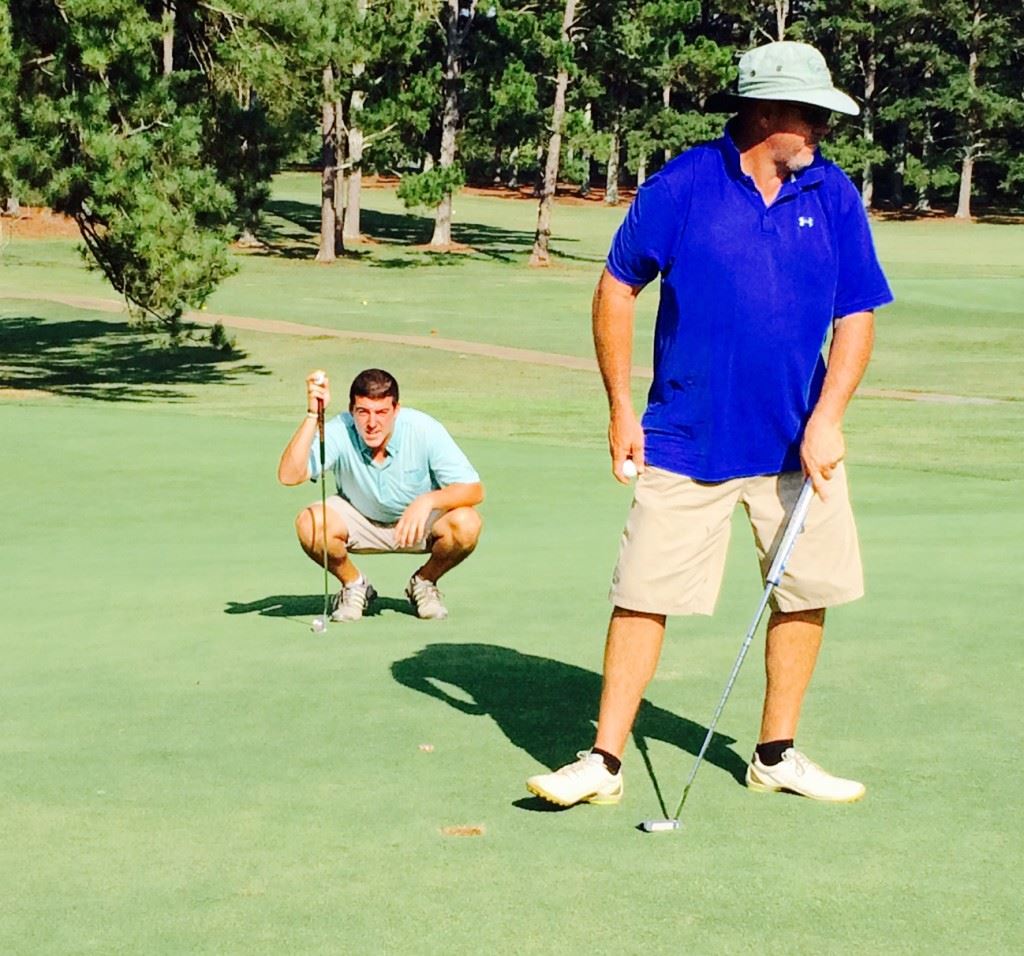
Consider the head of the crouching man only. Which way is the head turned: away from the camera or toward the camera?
toward the camera

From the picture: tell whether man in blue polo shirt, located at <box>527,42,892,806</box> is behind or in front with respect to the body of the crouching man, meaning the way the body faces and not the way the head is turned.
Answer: in front

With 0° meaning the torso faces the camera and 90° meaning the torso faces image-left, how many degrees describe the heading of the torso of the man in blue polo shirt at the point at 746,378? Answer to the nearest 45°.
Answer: approximately 0°

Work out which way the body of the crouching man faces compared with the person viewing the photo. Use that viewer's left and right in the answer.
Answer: facing the viewer

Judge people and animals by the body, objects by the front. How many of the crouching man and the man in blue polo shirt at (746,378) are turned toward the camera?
2

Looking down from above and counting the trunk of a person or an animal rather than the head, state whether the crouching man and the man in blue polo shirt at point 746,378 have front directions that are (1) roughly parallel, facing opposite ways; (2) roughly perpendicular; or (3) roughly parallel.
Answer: roughly parallel

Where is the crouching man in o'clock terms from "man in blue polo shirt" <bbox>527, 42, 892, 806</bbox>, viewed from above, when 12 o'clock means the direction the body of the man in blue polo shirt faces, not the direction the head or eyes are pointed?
The crouching man is roughly at 5 o'clock from the man in blue polo shirt.
